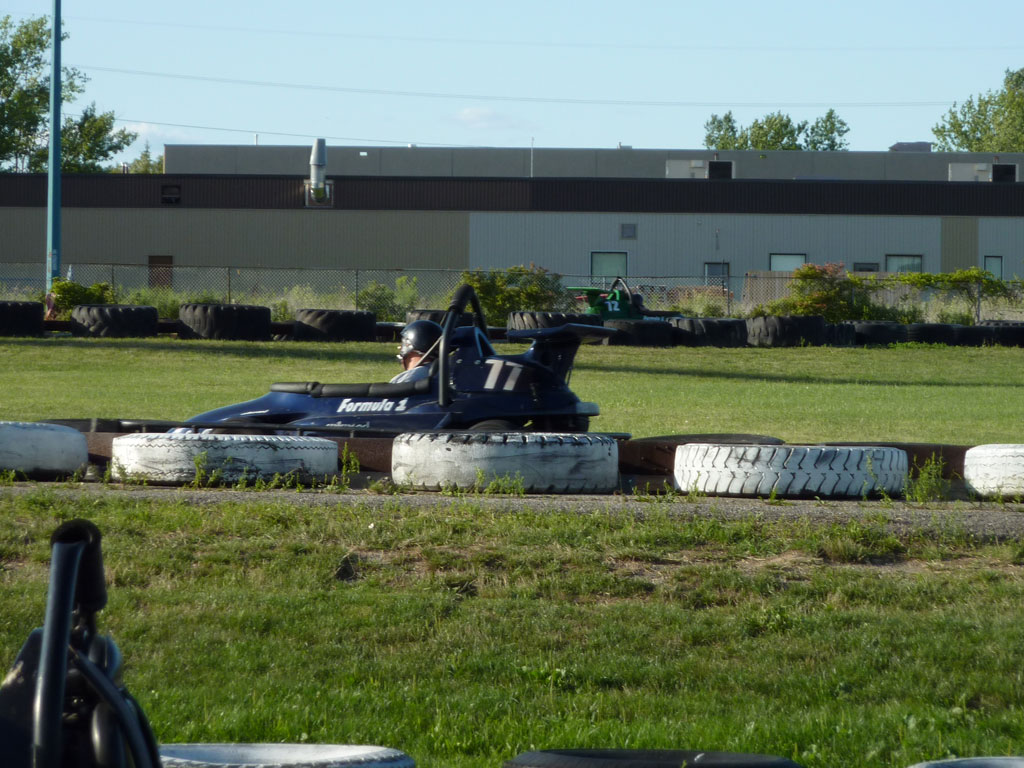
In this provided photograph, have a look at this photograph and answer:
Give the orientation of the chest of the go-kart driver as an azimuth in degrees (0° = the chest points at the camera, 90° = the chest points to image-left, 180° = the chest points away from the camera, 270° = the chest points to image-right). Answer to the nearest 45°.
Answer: approximately 90°

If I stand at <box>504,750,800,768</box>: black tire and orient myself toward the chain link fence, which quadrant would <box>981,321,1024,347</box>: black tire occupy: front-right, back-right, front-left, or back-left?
front-right

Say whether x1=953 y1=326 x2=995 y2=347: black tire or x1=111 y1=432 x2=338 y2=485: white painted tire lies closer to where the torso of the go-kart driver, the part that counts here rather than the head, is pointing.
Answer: the white painted tire

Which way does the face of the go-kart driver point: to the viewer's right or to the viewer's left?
to the viewer's left

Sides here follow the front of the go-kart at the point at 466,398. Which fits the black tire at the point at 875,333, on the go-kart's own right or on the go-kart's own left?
on the go-kart's own right

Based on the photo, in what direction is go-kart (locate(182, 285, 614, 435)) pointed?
to the viewer's left

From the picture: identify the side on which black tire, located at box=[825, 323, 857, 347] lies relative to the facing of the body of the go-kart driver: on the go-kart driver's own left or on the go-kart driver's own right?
on the go-kart driver's own right

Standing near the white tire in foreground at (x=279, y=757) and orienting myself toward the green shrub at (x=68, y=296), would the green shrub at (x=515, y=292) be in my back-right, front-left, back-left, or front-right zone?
front-right

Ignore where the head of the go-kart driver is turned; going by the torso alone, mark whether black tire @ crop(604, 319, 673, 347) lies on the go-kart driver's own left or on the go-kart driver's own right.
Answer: on the go-kart driver's own right

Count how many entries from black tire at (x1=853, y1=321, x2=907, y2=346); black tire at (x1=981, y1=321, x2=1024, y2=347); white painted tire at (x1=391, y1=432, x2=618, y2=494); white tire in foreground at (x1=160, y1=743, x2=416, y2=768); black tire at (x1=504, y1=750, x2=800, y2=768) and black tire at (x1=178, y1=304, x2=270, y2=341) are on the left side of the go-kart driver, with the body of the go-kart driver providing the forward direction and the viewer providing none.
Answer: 3

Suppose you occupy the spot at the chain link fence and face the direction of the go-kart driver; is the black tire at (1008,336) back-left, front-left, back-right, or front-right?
front-left

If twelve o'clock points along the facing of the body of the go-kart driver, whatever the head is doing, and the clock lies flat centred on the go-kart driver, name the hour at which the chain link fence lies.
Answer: The chain link fence is roughly at 3 o'clock from the go-kart driver.

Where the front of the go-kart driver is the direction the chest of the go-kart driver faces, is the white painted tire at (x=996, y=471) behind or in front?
behind

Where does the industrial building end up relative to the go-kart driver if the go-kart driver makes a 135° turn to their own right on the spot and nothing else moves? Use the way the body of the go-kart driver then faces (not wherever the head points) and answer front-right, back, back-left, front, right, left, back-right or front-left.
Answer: front-left

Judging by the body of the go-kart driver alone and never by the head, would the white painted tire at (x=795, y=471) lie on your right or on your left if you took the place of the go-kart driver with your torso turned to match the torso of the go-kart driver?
on your left

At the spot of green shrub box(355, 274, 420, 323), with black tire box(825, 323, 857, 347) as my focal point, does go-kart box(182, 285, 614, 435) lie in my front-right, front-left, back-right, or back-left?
front-right

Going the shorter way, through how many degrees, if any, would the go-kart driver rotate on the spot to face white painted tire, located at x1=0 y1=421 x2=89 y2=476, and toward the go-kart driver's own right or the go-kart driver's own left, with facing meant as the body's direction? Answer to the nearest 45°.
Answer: approximately 45° to the go-kart driver's own left
